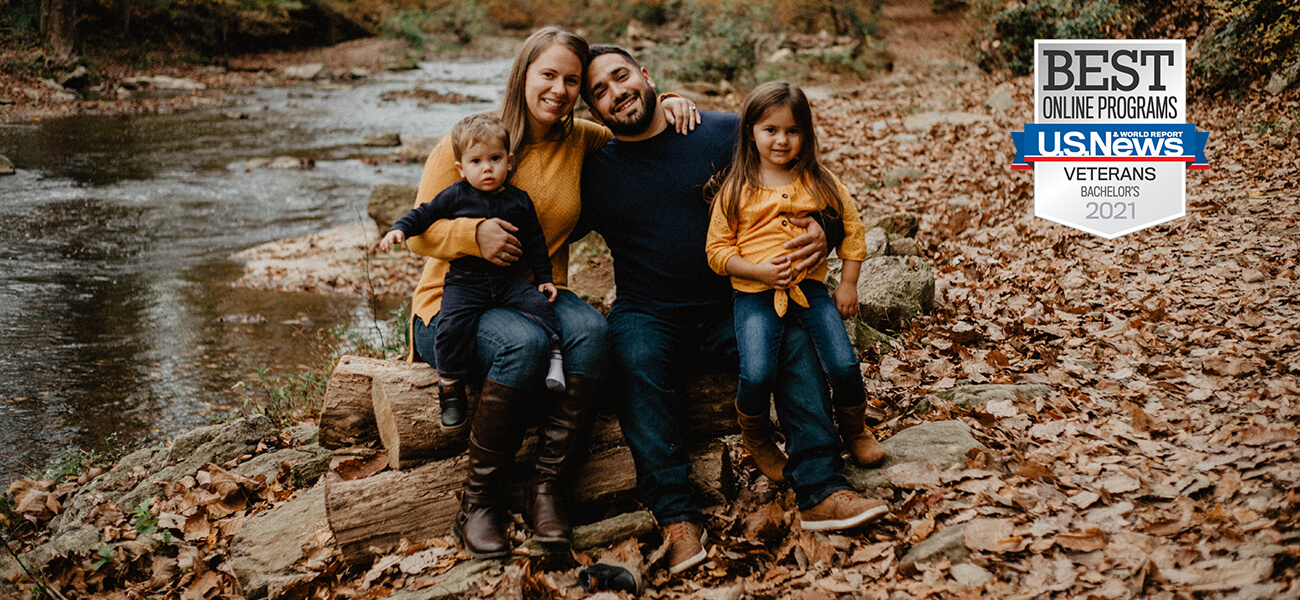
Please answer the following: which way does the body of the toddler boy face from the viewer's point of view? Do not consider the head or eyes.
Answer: toward the camera

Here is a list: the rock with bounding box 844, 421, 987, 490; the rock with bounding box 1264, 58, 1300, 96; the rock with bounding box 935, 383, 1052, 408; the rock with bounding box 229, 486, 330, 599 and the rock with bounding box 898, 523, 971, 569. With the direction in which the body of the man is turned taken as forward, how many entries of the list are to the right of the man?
1

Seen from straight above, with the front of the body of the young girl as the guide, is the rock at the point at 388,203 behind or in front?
behind

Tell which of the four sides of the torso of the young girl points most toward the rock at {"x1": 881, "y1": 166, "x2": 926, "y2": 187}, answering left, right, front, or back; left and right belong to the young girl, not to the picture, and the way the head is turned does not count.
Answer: back

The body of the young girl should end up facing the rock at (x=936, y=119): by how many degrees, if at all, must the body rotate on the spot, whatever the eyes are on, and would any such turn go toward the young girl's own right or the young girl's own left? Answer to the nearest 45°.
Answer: approximately 180°

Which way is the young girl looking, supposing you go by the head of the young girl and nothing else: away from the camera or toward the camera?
toward the camera

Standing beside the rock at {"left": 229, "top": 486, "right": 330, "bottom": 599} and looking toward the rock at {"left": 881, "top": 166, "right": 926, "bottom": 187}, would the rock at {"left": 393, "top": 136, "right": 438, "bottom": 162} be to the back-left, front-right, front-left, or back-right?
front-left

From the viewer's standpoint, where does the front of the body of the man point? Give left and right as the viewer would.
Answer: facing the viewer

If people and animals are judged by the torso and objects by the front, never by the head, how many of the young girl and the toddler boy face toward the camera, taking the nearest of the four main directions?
2

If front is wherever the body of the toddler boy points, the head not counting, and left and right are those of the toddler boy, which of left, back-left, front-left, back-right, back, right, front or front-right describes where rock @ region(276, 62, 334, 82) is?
back
